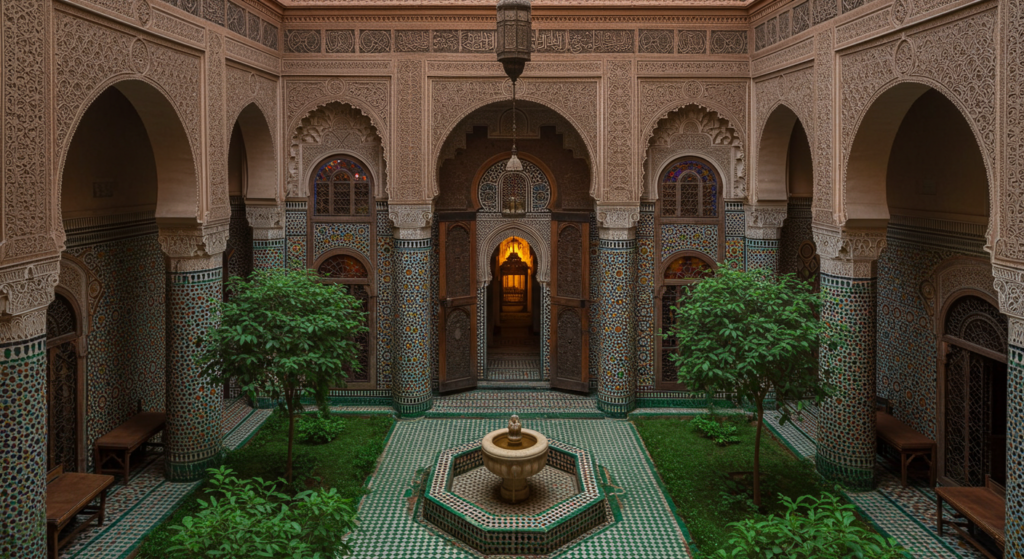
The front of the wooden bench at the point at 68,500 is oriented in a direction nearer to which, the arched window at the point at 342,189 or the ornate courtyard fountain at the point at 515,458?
the ornate courtyard fountain

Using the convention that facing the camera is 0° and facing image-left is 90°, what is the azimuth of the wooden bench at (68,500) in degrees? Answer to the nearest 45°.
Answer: approximately 315°

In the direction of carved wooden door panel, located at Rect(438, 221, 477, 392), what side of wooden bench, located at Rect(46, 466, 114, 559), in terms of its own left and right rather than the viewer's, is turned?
left

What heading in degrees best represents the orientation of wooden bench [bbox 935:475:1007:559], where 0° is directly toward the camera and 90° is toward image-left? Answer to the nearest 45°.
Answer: approximately 45°

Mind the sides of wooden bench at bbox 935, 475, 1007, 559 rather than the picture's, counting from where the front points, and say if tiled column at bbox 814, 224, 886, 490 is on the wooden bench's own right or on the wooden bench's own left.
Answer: on the wooden bench's own right

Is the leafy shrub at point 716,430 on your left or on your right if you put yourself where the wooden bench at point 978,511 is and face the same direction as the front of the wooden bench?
on your right

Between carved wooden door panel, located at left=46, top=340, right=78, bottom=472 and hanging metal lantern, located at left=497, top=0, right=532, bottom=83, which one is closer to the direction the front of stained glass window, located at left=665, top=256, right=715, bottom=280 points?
the hanging metal lantern

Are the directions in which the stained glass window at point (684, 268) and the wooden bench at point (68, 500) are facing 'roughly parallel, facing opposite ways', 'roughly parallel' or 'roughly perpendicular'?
roughly perpendicular

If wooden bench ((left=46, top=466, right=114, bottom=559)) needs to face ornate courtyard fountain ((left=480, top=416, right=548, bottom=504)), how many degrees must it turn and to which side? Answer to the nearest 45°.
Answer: approximately 45° to its left

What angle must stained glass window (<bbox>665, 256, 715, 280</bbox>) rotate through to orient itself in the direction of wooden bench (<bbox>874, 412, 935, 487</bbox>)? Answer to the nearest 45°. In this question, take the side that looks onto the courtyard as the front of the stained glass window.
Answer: approximately 45° to its left

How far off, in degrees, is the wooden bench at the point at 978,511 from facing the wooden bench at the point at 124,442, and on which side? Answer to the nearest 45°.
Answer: approximately 45° to its right
